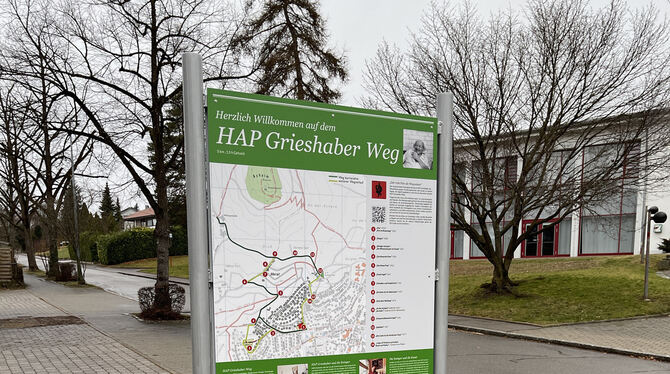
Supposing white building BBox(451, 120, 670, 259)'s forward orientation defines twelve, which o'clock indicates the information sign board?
The information sign board is roughly at 12 o'clock from the white building.

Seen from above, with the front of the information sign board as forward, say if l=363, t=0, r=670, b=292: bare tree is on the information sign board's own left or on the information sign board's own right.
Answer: on the information sign board's own left

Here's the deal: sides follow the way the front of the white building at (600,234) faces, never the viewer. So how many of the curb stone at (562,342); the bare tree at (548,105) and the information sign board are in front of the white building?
3

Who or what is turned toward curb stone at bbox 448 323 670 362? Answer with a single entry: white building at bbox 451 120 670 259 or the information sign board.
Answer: the white building

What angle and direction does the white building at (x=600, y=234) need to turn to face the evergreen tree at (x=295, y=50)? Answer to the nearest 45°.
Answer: approximately 45° to its right

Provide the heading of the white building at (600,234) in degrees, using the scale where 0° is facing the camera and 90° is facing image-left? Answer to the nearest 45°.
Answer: approximately 0°

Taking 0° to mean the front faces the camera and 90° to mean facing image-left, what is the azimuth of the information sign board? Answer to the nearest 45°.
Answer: approximately 315°

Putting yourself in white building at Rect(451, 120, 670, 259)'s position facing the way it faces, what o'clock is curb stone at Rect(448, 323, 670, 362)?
The curb stone is roughly at 12 o'clock from the white building.
